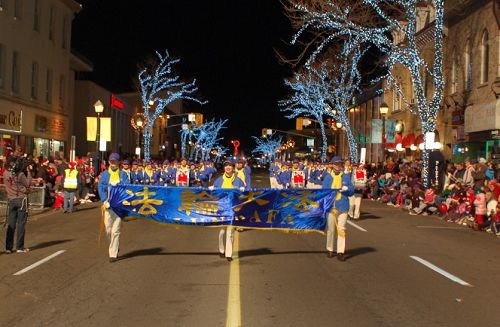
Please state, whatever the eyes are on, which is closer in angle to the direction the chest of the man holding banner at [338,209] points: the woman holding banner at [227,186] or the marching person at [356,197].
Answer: the woman holding banner

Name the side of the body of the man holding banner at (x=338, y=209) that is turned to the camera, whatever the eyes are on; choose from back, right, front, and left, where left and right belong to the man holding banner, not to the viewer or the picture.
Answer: front

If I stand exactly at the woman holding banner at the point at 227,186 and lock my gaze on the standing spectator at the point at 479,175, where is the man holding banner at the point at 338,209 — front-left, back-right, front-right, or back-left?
front-right

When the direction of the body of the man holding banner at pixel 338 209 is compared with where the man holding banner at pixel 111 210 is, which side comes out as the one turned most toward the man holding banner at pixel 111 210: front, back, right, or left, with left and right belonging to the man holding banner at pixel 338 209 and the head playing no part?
right

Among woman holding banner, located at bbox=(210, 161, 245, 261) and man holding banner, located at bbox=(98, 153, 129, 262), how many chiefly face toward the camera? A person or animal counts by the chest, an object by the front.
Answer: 2

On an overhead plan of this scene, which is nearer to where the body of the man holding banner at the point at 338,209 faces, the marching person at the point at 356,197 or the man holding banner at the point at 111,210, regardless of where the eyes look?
the man holding banner

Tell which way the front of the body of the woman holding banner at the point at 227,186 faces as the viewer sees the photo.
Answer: toward the camera

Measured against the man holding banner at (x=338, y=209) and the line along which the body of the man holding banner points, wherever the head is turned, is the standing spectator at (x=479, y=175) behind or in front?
behind

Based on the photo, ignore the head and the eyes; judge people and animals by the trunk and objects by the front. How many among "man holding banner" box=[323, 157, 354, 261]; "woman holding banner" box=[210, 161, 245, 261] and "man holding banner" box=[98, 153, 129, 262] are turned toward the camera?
3

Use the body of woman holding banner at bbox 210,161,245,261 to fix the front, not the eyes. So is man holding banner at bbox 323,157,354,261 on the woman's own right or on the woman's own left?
on the woman's own left

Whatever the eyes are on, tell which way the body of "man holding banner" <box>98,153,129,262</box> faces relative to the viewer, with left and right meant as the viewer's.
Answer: facing the viewer
